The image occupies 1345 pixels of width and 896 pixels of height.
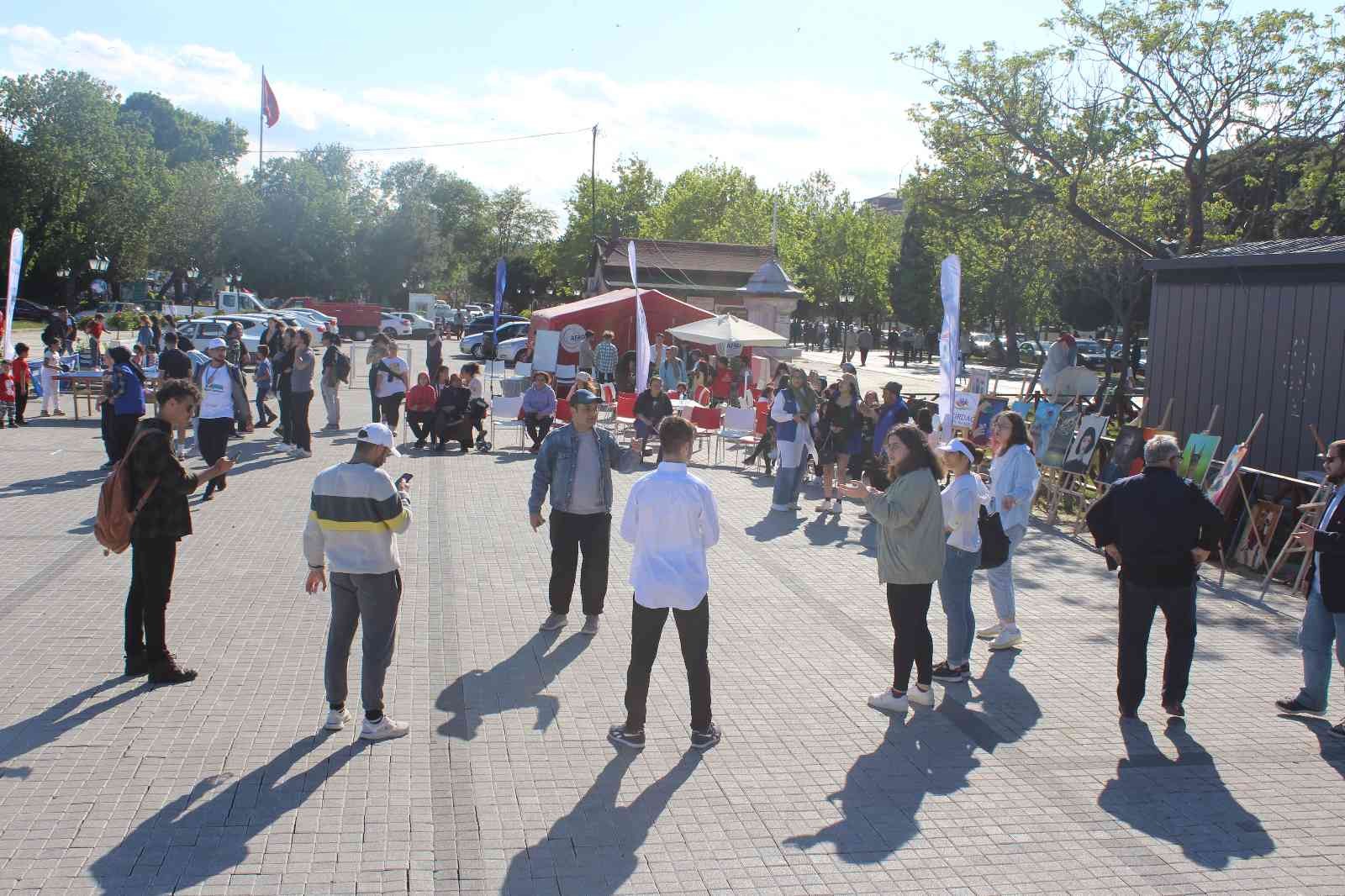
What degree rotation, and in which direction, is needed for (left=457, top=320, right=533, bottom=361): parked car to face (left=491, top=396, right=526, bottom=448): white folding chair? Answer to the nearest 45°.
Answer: approximately 45° to its left

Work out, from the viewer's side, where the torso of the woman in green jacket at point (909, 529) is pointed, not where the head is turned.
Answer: to the viewer's left

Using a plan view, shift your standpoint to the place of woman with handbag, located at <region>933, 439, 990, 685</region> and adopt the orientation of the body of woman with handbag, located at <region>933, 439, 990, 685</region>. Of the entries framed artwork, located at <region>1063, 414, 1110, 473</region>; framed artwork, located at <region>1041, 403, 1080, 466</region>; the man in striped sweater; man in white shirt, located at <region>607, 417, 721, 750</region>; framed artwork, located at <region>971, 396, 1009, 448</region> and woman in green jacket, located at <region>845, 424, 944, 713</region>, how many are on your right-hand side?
3

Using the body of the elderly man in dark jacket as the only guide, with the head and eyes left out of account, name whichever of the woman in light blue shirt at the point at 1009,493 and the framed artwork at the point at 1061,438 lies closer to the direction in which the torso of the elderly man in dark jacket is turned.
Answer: the framed artwork

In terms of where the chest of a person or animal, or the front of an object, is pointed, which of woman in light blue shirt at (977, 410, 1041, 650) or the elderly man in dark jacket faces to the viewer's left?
the woman in light blue shirt

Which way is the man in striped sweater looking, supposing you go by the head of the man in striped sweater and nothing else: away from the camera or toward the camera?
away from the camera

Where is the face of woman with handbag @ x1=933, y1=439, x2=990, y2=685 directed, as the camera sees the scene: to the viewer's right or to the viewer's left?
to the viewer's left

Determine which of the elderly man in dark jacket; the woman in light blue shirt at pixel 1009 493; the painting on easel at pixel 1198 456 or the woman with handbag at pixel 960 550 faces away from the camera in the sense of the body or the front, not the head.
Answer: the elderly man in dark jacket

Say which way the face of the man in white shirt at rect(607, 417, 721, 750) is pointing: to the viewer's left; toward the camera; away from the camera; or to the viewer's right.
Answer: away from the camera

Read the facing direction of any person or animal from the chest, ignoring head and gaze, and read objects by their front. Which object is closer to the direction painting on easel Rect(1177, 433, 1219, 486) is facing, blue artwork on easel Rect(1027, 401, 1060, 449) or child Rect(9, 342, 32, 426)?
the child

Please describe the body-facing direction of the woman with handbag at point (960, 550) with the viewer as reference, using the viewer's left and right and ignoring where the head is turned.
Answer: facing to the left of the viewer

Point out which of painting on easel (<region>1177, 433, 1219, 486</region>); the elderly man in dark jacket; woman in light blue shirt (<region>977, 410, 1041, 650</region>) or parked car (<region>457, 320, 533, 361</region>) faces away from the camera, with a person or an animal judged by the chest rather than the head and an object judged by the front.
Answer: the elderly man in dark jacket

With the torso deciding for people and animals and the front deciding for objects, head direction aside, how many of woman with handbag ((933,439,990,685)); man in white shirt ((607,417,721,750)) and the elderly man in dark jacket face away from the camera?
2

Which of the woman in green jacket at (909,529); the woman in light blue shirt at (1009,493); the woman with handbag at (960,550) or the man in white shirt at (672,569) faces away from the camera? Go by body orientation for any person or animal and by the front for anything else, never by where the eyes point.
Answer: the man in white shirt
